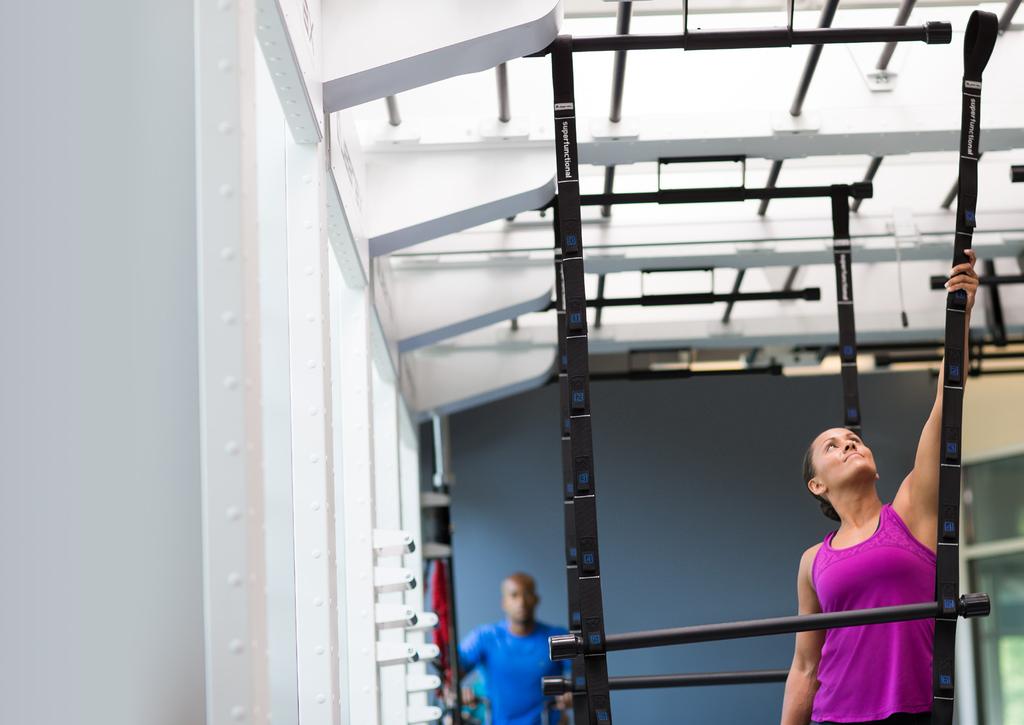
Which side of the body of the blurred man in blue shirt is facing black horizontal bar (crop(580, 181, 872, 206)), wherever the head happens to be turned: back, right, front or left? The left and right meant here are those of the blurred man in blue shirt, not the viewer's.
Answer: front

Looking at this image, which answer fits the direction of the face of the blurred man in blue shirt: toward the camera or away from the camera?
toward the camera

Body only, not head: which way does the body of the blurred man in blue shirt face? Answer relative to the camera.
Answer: toward the camera

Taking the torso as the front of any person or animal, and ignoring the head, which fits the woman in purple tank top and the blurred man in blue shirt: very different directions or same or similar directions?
same or similar directions

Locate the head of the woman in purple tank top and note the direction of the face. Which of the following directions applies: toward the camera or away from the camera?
toward the camera

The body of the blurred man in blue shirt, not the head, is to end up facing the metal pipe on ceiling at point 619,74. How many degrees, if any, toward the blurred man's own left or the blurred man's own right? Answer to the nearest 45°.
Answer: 0° — they already face it

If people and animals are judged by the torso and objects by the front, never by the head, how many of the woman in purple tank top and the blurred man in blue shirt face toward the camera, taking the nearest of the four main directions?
2

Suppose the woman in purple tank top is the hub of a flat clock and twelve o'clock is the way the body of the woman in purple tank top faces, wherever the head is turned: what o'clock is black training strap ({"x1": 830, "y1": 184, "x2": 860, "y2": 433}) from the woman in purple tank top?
The black training strap is roughly at 6 o'clock from the woman in purple tank top.

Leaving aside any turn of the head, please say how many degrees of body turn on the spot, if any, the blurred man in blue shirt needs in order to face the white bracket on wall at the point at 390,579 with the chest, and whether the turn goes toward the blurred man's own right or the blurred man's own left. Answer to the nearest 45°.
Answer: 0° — they already face it

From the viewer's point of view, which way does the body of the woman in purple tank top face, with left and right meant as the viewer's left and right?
facing the viewer

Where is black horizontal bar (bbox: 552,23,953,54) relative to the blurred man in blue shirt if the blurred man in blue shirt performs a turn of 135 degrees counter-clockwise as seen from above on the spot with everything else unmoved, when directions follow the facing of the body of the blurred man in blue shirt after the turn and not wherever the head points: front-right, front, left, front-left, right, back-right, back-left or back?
back-right
